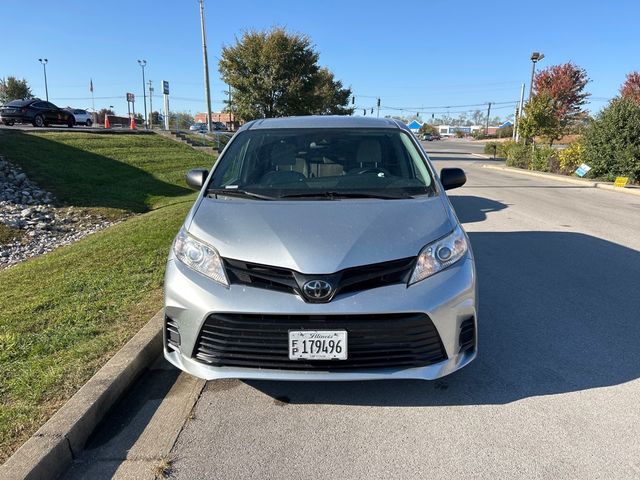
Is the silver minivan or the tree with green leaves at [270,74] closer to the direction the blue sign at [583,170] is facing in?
the silver minivan

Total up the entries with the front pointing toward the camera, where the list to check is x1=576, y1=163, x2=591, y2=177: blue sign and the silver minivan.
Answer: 2

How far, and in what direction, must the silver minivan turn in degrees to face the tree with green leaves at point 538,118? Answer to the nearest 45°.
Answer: approximately 135° to its left

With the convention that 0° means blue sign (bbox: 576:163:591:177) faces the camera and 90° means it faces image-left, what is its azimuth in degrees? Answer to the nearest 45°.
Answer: approximately 0°

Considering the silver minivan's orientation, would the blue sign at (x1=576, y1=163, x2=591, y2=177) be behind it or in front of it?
behind

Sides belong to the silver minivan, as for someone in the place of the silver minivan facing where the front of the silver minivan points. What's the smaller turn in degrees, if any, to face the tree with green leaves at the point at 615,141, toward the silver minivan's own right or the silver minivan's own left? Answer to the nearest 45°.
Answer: approximately 135° to the silver minivan's own left

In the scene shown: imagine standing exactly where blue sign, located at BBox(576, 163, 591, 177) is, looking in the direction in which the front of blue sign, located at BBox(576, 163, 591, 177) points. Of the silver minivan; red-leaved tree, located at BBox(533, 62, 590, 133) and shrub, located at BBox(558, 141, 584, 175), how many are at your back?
2

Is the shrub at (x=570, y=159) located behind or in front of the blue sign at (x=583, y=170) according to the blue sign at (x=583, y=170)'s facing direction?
behind

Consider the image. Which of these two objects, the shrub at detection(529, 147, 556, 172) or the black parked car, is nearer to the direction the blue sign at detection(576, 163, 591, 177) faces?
the black parked car

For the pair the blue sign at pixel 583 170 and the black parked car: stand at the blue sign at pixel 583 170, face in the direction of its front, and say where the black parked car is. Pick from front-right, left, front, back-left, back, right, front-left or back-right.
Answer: right

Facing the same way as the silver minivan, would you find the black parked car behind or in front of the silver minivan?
behind

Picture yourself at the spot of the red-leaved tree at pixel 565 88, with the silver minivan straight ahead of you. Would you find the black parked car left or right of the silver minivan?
right
